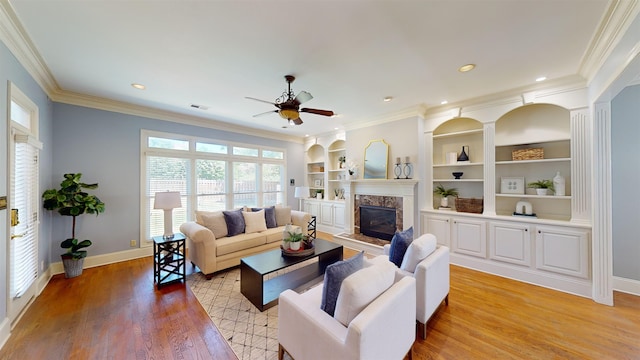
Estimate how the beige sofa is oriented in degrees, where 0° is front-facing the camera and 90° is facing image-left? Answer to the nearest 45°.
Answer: approximately 315°

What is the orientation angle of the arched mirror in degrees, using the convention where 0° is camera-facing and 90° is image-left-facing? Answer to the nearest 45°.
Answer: approximately 45°

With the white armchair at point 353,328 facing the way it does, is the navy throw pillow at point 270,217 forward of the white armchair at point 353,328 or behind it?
forward

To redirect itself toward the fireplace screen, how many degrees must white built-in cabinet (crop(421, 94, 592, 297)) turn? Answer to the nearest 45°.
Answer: approximately 45° to its right

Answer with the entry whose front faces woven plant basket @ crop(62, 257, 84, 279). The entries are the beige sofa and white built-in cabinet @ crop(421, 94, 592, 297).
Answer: the white built-in cabinet

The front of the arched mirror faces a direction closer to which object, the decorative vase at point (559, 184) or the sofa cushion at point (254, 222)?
the sofa cushion

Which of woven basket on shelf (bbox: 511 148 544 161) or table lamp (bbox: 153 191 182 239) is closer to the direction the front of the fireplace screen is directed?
the table lamp

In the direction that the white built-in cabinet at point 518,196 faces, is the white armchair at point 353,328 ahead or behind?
ahead

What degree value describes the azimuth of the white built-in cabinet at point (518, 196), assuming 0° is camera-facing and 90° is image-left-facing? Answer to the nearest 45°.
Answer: approximately 45°

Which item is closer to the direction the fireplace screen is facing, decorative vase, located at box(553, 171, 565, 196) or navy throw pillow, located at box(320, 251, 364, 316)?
the navy throw pillow

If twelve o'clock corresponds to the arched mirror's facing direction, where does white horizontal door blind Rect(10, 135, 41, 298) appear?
The white horizontal door blind is roughly at 12 o'clock from the arched mirror.
